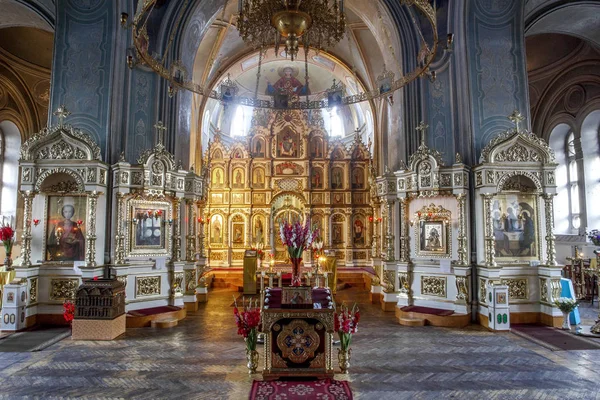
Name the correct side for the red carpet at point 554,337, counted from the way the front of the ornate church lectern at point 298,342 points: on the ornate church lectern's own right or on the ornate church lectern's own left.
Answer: on the ornate church lectern's own left

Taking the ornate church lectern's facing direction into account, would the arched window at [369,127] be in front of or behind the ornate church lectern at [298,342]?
behind

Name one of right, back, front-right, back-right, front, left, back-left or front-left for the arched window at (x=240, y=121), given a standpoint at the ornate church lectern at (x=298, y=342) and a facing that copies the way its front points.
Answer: back

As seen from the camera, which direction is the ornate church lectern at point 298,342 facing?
toward the camera

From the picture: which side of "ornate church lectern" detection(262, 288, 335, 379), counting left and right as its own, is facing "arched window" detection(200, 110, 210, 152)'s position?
back
